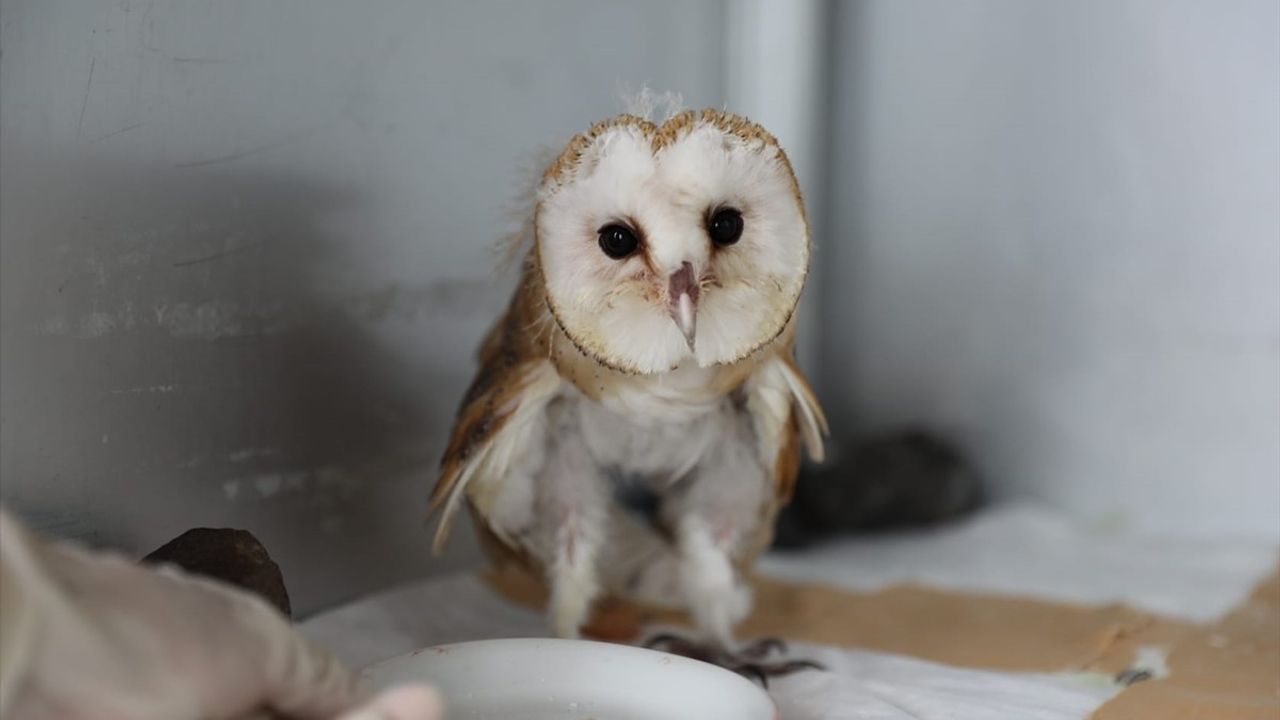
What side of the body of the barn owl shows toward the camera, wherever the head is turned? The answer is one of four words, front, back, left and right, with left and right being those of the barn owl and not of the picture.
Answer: front

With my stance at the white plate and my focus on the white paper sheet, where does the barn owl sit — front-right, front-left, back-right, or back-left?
front-left

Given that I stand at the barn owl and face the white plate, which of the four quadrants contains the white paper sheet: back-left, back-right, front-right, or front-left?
back-left

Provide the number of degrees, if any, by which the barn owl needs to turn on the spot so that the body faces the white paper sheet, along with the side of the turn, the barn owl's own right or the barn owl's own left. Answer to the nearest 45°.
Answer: approximately 135° to the barn owl's own left
